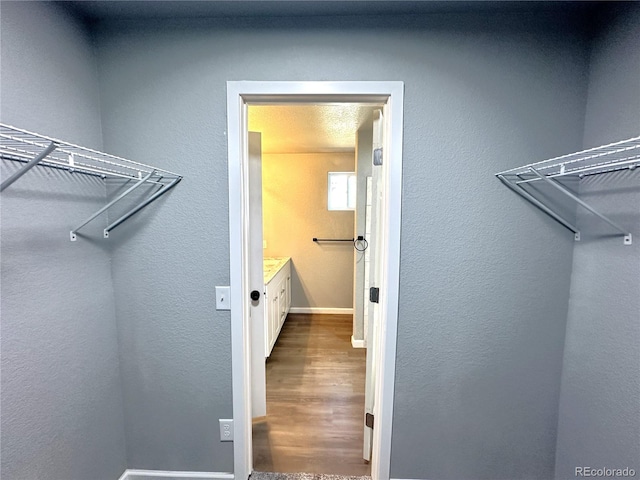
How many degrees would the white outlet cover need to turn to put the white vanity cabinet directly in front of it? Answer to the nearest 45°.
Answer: approximately 180°

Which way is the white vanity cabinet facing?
to the viewer's right

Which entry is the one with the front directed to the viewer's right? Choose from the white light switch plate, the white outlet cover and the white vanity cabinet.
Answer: the white vanity cabinet

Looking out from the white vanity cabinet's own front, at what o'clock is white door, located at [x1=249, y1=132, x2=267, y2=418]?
The white door is roughly at 3 o'clock from the white vanity cabinet.

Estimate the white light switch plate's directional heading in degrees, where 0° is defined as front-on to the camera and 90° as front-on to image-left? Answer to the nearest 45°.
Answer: approximately 0°

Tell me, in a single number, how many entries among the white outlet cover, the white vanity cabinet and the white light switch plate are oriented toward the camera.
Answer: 2

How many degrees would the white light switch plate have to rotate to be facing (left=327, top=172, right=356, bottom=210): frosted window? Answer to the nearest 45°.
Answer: approximately 135° to its left

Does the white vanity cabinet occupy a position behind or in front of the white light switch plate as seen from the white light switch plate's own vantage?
behind

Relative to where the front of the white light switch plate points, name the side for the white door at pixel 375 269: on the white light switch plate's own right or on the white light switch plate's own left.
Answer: on the white light switch plate's own left

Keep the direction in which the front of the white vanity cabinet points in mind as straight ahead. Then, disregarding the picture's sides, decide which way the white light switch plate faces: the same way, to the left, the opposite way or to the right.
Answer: to the right

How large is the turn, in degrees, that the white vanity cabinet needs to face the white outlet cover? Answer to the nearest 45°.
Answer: approximately 90° to its right

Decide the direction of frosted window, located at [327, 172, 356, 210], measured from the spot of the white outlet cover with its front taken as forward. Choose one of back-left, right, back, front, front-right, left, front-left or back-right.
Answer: back-left

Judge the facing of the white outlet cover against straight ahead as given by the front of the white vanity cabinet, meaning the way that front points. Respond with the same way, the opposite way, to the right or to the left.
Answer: to the right
